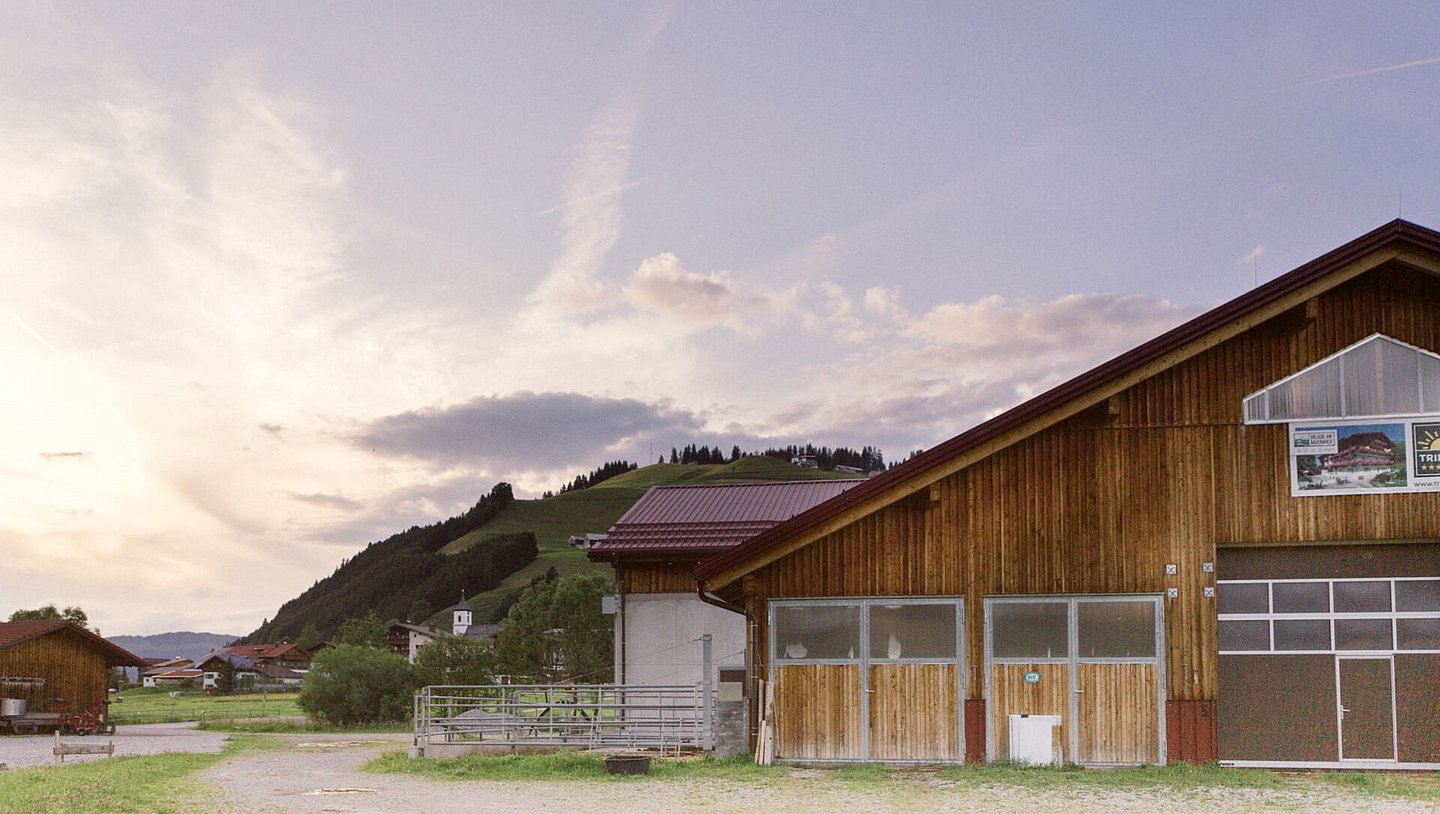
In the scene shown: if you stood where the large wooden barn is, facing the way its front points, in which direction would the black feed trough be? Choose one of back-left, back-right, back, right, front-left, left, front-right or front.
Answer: right

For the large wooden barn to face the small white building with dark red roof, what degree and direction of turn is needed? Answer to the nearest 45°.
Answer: approximately 135° to its right

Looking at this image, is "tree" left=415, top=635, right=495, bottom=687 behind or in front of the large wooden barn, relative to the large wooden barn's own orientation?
behind

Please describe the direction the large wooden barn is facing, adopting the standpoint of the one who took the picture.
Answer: facing the viewer

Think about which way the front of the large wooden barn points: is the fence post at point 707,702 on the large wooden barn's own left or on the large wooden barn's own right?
on the large wooden barn's own right
